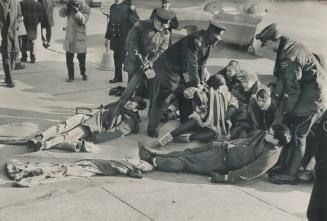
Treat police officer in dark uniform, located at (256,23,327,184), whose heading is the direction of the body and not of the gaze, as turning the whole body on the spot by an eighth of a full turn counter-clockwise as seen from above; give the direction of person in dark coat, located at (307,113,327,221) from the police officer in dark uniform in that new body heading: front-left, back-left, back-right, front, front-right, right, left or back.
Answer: front-left

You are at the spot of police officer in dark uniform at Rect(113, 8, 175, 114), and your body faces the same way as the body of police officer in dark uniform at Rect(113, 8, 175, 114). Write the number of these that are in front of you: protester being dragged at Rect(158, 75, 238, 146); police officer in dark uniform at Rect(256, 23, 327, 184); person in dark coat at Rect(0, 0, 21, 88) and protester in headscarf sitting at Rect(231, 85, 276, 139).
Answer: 3

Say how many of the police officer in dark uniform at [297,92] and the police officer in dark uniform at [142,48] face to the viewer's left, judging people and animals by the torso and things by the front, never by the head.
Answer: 1

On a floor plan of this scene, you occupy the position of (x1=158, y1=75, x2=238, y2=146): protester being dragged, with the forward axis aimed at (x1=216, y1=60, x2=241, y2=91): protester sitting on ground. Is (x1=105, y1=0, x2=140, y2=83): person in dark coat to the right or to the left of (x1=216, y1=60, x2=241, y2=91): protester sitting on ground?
left

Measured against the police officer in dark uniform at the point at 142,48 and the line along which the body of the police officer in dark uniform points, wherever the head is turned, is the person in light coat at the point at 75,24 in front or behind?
behind

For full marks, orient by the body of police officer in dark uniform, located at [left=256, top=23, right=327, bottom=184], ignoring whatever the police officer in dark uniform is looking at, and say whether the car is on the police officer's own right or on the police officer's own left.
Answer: on the police officer's own right

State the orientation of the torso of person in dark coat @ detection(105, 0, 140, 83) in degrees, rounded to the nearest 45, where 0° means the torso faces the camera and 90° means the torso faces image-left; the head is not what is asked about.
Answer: approximately 45°

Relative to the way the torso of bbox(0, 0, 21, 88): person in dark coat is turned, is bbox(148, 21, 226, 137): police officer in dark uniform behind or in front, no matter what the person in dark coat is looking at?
in front

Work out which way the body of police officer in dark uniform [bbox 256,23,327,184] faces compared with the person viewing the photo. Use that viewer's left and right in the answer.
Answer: facing to the left of the viewer

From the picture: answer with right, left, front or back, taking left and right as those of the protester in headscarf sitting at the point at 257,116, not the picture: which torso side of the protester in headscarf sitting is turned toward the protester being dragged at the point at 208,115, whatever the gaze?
right

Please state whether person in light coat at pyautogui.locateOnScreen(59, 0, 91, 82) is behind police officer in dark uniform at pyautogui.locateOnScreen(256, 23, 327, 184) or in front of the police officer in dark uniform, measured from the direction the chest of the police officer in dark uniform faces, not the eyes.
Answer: in front

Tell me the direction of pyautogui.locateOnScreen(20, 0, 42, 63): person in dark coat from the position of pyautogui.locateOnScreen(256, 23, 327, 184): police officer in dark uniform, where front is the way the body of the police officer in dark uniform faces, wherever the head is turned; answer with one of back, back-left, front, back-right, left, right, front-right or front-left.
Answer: front-right

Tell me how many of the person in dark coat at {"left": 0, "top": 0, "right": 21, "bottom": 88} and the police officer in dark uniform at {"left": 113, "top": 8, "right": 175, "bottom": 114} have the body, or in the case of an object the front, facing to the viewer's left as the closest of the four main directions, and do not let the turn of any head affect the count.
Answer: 0

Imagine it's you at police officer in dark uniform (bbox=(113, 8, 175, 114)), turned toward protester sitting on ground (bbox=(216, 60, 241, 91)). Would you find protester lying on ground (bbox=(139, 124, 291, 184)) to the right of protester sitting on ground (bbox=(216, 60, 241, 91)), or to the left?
right

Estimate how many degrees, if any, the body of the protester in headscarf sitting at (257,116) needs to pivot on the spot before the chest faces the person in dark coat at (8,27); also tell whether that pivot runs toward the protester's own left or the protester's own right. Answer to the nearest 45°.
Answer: approximately 90° to the protester's own right

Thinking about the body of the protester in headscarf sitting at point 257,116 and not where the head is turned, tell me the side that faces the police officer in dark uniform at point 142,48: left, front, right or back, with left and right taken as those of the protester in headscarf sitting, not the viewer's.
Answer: right

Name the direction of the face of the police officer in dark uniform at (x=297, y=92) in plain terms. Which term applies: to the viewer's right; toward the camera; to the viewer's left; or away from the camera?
to the viewer's left
